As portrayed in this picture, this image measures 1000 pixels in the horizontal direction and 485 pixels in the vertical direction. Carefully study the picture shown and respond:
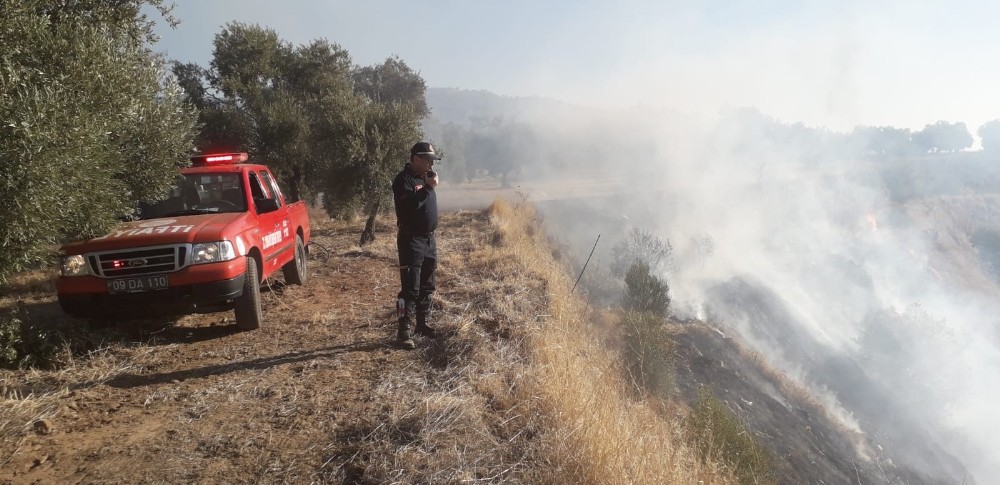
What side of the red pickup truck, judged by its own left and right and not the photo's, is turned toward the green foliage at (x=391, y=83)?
back

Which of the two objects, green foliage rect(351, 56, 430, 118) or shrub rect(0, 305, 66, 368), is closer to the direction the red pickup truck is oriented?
the shrub

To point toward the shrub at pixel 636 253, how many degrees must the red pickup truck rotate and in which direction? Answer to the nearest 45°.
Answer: approximately 180°

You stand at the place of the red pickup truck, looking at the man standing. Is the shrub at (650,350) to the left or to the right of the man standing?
left

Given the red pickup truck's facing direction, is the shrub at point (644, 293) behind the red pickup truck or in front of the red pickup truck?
behind

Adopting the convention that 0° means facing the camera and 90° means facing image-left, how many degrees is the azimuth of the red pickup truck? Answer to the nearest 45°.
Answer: approximately 45°

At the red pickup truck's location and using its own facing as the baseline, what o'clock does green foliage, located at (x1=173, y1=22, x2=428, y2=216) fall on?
The green foliage is roughly at 5 o'clock from the red pickup truck.
